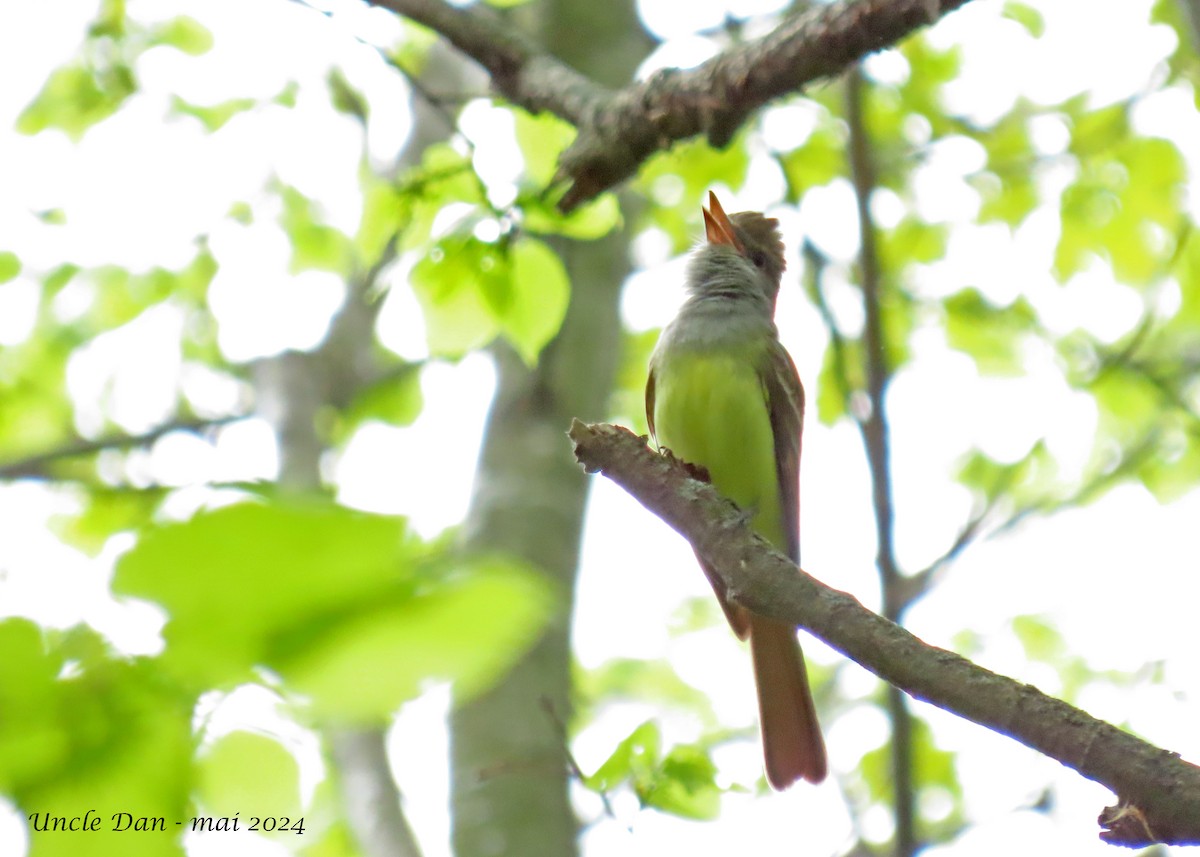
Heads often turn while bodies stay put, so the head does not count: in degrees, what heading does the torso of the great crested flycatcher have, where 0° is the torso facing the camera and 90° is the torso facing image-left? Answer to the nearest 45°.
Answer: approximately 45°

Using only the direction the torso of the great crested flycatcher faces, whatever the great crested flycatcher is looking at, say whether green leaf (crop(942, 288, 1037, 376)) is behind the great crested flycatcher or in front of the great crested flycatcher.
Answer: behind

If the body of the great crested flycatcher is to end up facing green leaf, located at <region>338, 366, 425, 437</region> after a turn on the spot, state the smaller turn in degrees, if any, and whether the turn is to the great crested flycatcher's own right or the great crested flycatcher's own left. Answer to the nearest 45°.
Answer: approximately 90° to the great crested flycatcher's own right

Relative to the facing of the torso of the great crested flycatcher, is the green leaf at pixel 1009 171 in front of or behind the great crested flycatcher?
behind
